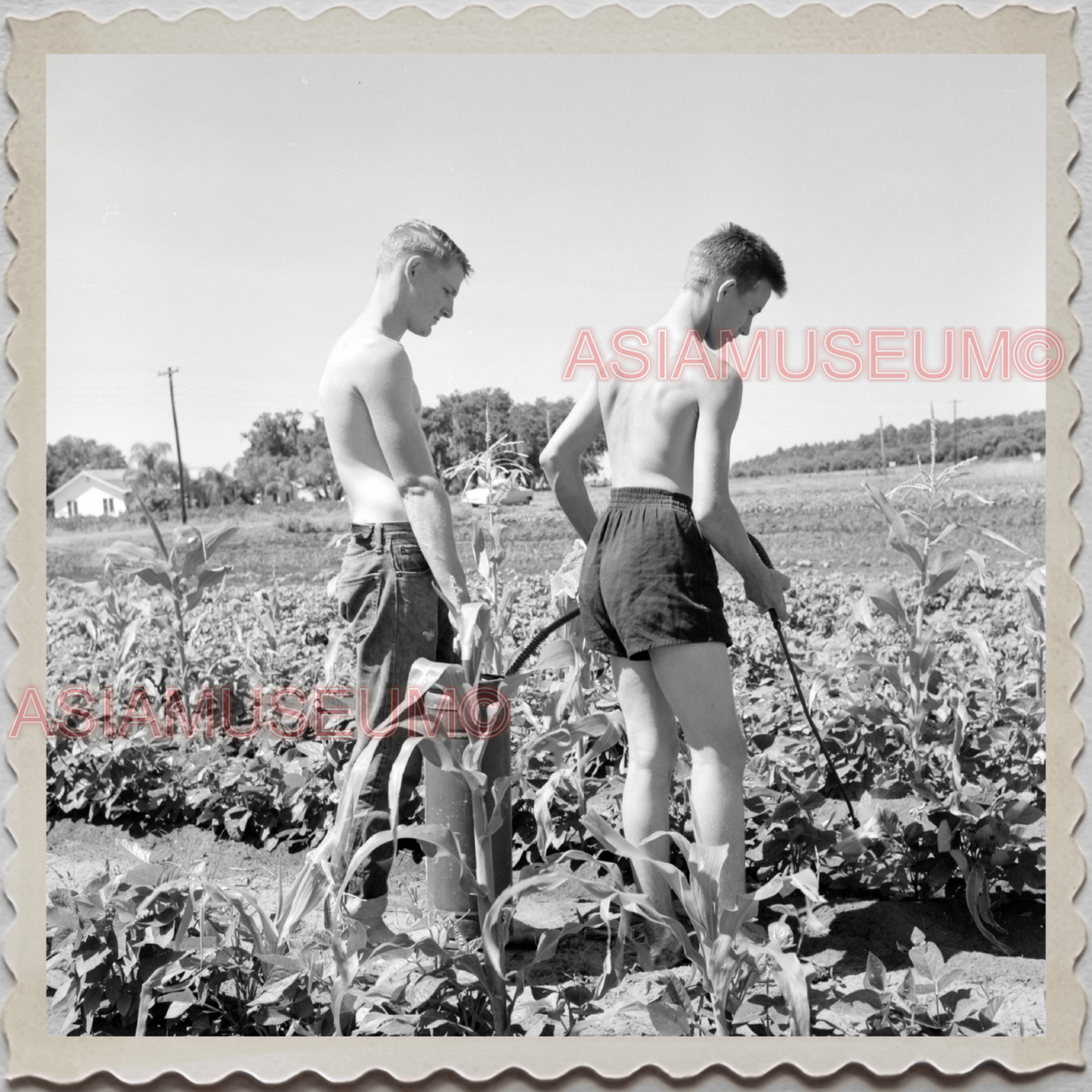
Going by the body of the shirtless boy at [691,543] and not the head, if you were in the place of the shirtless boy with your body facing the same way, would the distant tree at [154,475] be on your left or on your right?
on your left

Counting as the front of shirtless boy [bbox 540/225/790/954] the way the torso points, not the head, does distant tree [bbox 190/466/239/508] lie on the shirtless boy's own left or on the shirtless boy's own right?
on the shirtless boy's own left

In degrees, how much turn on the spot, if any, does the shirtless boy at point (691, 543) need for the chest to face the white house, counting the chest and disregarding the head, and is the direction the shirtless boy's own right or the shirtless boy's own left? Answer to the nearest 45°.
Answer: approximately 90° to the shirtless boy's own left

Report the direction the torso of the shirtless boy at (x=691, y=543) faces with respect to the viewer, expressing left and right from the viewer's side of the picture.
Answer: facing away from the viewer and to the right of the viewer

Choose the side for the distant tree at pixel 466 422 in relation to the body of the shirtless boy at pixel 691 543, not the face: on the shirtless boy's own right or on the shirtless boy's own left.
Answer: on the shirtless boy's own left
